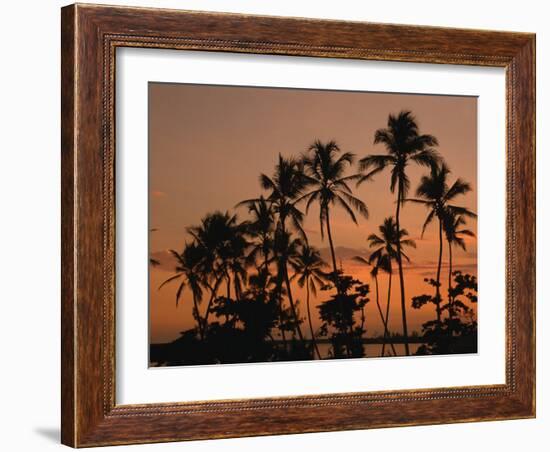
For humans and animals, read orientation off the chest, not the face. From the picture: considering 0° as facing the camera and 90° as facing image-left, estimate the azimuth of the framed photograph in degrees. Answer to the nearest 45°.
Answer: approximately 315°
